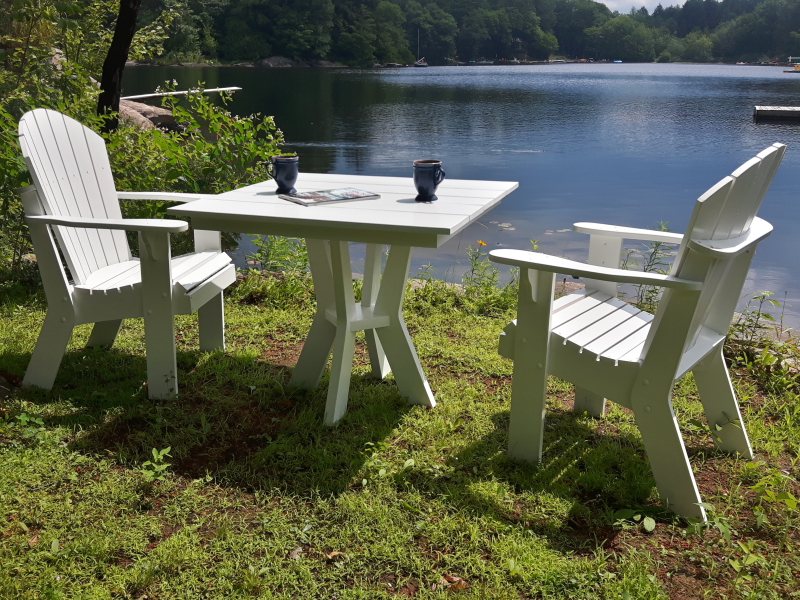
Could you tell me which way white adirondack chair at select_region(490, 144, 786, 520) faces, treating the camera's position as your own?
facing away from the viewer and to the left of the viewer

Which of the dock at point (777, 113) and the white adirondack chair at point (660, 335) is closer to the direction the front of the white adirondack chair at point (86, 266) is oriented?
the white adirondack chair

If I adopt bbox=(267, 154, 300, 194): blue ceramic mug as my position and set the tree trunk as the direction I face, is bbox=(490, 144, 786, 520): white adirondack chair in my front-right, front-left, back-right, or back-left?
back-right

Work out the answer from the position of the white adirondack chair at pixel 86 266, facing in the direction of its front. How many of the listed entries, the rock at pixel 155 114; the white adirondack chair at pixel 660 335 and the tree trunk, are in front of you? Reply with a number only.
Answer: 1

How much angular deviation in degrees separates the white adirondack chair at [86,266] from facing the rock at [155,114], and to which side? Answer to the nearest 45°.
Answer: approximately 135° to its left

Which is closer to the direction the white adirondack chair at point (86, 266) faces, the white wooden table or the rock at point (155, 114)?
the white wooden table

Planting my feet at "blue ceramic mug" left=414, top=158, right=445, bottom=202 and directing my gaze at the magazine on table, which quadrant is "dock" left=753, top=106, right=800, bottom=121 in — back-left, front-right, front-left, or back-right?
back-right
